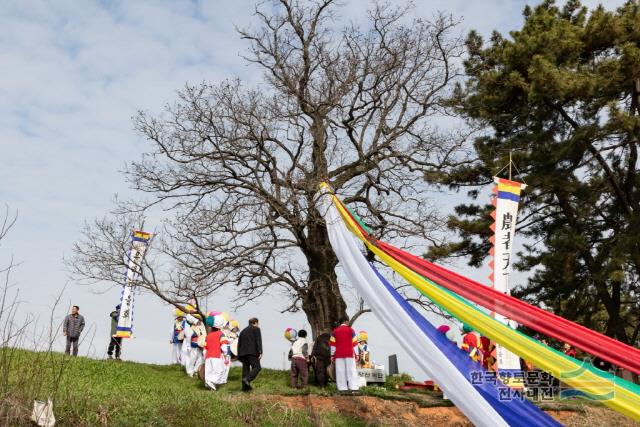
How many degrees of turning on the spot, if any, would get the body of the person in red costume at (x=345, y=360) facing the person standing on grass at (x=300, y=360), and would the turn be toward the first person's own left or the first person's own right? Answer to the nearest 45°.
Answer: approximately 90° to the first person's own left

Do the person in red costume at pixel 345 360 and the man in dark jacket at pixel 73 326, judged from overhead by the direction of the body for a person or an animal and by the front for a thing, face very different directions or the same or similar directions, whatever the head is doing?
very different directions

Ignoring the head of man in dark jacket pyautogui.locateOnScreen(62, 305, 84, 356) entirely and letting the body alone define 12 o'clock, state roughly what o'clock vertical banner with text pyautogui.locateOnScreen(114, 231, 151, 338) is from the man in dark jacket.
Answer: The vertical banner with text is roughly at 10 o'clock from the man in dark jacket.

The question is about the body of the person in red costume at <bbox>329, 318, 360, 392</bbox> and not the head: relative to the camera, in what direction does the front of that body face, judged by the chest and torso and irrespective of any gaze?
away from the camera

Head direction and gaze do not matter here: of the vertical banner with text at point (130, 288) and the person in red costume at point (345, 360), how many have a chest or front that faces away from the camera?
1

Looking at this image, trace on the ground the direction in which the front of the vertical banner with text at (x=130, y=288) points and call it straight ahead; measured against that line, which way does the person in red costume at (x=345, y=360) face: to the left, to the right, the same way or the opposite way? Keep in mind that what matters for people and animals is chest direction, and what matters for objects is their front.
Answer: the opposite way

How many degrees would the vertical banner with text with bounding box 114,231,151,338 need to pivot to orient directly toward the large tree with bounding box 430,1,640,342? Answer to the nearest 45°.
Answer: approximately 90° to its left

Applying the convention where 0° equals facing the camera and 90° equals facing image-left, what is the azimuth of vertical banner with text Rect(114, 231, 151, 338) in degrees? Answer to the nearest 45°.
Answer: approximately 0°
